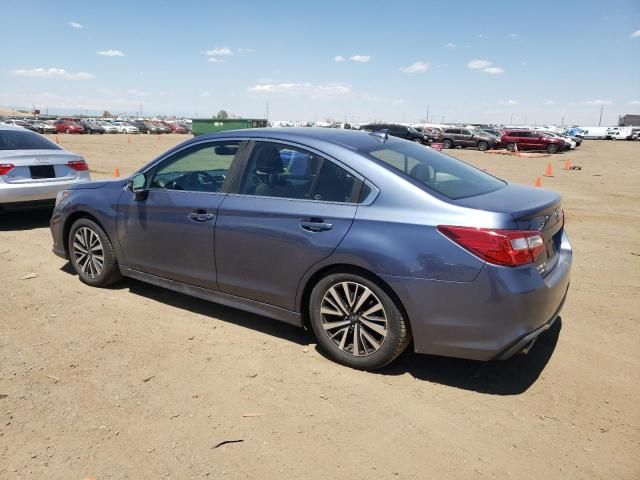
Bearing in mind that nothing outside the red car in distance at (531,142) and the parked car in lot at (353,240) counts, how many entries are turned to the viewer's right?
1

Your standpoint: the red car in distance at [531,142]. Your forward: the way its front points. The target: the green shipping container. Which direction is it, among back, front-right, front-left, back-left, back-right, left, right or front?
back

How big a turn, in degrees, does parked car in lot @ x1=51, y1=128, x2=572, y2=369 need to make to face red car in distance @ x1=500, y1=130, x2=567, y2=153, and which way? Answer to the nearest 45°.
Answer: approximately 90° to its right

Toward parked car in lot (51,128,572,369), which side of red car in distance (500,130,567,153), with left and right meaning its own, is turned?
right

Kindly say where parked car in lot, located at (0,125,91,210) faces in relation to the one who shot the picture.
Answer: facing away from the viewer and to the left of the viewer

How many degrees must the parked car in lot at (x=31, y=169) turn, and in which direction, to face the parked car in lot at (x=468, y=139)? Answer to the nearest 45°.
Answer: approximately 90° to its right

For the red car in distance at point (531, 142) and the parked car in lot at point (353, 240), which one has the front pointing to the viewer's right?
the red car in distance

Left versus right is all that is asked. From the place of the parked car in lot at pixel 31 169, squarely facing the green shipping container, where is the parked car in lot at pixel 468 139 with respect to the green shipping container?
right

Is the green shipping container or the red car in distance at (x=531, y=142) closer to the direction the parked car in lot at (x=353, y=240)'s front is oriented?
the green shipping container

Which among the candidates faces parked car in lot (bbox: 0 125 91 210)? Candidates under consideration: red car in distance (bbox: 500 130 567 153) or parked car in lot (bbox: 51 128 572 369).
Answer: parked car in lot (bbox: 51 128 572 369)

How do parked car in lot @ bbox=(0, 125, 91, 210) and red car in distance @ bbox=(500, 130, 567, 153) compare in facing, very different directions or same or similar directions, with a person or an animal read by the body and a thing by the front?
very different directions
